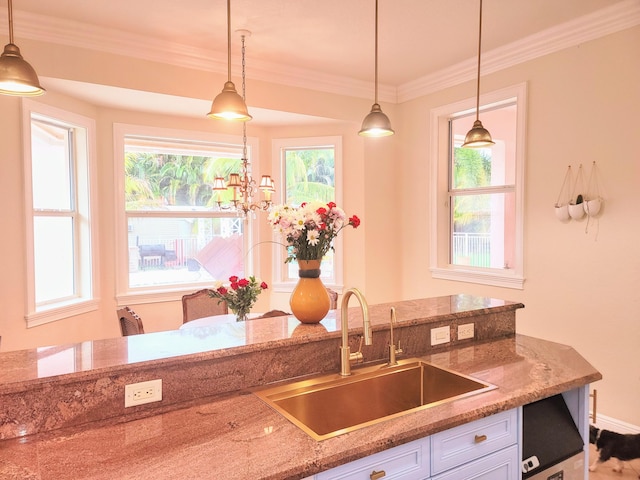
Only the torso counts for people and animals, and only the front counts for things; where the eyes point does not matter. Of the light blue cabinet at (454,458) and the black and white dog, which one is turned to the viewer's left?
the black and white dog

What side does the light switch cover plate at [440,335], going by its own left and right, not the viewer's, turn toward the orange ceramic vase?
right

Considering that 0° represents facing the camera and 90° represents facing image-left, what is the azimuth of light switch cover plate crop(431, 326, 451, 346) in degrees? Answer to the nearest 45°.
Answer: approximately 315°

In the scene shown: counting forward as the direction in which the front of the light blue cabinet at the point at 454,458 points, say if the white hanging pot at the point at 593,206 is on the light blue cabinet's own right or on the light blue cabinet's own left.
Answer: on the light blue cabinet's own left

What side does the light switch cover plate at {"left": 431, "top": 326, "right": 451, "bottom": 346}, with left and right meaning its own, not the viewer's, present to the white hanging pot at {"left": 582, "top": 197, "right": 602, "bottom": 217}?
left

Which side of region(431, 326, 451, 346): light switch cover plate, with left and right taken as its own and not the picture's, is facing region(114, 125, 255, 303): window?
back

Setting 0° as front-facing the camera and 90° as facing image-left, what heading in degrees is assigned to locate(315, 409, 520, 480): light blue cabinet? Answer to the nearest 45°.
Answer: approximately 315°

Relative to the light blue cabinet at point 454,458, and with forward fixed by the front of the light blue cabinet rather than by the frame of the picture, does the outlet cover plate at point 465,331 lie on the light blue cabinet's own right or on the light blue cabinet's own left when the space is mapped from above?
on the light blue cabinet's own left

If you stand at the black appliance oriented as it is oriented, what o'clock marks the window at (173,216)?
The window is roughly at 5 o'clock from the black appliance.

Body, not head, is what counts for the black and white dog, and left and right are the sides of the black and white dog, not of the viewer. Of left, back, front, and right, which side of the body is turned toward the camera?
left

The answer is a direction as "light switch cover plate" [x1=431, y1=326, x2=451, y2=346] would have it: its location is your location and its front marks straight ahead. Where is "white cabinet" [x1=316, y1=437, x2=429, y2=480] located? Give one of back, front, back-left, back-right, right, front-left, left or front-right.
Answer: front-right
